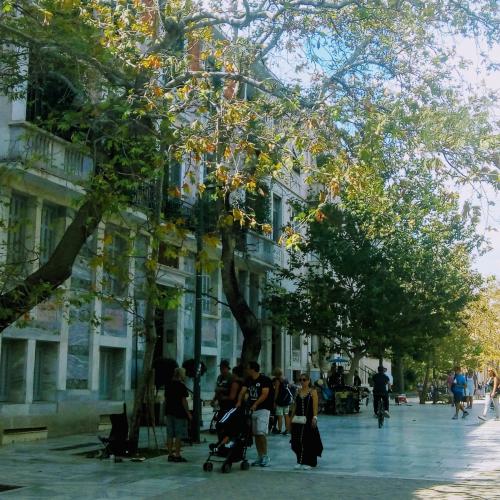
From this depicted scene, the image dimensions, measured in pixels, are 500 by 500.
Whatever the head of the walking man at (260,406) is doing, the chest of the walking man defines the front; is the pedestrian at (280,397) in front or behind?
behind

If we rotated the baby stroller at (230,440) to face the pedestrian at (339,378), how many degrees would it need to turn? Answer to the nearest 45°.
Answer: approximately 135° to its right

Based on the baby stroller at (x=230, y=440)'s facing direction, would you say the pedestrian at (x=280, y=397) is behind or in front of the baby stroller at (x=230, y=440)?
behind

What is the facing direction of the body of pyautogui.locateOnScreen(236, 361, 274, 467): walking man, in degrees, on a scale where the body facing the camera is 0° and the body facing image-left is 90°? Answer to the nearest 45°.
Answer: approximately 45°

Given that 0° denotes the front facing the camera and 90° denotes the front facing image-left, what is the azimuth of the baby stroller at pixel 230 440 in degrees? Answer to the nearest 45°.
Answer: approximately 45°

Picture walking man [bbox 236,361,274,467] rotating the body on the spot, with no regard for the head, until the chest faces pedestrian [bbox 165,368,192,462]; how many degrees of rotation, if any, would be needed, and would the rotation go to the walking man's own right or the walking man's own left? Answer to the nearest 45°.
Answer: approximately 45° to the walking man's own right
